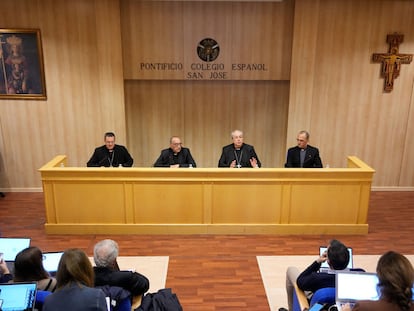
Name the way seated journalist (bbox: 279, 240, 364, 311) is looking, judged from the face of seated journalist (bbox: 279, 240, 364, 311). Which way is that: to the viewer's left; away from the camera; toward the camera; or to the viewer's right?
away from the camera

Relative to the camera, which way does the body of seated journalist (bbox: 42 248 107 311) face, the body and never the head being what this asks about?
away from the camera

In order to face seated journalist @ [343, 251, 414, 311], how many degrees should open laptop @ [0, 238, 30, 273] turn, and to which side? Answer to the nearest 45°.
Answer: approximately 45° to its left

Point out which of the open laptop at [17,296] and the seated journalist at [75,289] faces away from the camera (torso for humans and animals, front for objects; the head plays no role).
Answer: the seated journalist

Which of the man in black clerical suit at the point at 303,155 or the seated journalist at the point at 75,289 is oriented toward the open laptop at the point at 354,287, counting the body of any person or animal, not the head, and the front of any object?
the man in black clerical suit

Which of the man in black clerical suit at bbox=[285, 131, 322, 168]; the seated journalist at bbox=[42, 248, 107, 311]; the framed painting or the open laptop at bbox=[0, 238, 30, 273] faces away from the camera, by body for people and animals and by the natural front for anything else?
the seated journalist

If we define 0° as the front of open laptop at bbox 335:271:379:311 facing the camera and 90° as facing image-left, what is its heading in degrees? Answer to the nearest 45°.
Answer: approximately 0°

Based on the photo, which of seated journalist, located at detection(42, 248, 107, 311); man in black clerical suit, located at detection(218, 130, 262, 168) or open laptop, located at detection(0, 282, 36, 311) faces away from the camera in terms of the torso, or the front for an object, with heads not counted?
the seated journalist

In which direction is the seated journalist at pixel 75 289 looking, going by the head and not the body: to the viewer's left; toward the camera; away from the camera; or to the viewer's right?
away from the camera

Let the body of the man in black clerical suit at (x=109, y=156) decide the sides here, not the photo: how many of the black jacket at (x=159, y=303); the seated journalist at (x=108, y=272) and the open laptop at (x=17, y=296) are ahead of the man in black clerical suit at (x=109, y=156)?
3
